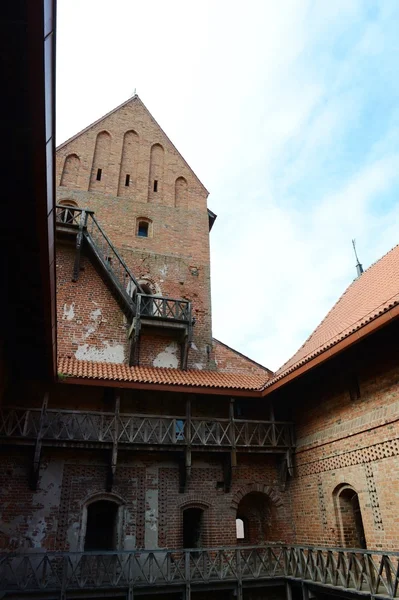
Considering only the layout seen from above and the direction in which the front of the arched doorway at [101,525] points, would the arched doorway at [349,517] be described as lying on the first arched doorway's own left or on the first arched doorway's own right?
on the first arched doorway's own left

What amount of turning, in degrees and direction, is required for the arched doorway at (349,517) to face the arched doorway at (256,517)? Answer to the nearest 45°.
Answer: approximately 90° to its right

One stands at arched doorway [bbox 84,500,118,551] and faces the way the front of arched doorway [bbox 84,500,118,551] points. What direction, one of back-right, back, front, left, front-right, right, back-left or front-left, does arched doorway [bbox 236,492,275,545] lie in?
left

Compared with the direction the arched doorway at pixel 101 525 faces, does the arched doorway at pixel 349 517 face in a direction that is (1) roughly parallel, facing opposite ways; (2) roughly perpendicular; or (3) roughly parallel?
roughly perpendicular

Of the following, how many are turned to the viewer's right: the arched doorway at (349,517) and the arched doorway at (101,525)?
0

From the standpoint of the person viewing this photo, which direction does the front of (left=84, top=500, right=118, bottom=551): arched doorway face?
facing the viewer

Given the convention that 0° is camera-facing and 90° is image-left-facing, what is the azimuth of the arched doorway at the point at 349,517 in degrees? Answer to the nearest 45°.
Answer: approximately 45°

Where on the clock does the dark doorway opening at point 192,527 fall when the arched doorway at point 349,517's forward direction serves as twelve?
The dark doorway opening is roughly at 2 o'clock from the arched doorway.
